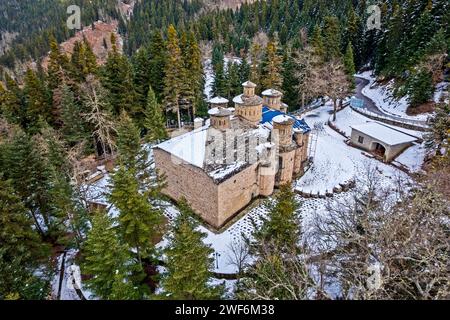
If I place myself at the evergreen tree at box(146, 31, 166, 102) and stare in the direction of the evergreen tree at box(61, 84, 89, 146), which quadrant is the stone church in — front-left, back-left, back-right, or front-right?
front-left

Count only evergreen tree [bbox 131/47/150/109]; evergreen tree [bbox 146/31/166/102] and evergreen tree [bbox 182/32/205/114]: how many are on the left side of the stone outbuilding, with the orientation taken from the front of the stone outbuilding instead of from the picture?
0

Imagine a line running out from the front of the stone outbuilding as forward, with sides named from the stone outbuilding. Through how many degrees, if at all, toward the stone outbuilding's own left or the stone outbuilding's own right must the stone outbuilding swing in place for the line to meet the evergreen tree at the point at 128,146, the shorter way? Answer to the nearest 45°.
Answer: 0° — it already faces it

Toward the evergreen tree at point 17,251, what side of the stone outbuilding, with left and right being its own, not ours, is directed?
front

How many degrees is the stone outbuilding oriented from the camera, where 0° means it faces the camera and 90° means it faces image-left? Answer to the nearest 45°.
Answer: approximately 45°

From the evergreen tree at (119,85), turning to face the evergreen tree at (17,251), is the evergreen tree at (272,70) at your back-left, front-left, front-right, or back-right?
back-left

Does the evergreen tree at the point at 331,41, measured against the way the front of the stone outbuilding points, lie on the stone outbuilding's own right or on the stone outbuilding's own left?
on the stone outbuilding's own right

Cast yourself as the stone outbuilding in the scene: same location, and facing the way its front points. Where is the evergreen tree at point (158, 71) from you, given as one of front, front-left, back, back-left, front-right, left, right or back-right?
front-right

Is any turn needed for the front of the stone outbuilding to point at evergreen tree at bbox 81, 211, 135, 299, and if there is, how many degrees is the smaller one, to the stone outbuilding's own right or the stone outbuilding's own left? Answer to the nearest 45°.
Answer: approximately 45° to the stone outbuilding's own left

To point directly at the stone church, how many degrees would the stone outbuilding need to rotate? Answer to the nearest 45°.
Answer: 0° — it already faces it

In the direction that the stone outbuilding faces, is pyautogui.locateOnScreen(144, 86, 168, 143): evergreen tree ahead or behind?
ahead

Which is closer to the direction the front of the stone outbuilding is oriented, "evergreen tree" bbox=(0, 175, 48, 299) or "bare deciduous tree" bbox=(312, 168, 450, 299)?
the evergreen tree

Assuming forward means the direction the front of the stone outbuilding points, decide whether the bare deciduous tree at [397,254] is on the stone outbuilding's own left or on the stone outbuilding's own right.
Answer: on the stone outbuilding's own left

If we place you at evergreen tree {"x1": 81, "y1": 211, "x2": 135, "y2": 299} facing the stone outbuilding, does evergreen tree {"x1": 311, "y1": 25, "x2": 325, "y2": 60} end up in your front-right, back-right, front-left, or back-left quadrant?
front-left

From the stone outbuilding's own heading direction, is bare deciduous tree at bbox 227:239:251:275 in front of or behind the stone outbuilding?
in front

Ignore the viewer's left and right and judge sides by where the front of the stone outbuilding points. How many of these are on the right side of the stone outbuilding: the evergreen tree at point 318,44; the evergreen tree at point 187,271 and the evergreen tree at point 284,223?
1

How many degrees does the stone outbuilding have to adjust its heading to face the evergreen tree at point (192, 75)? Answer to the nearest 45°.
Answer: approximately 45° to its right
